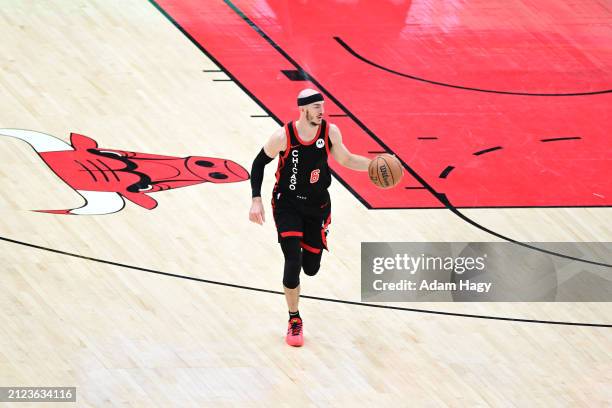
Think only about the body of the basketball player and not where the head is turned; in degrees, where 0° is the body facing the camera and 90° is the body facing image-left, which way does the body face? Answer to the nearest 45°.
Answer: approximately 0°
